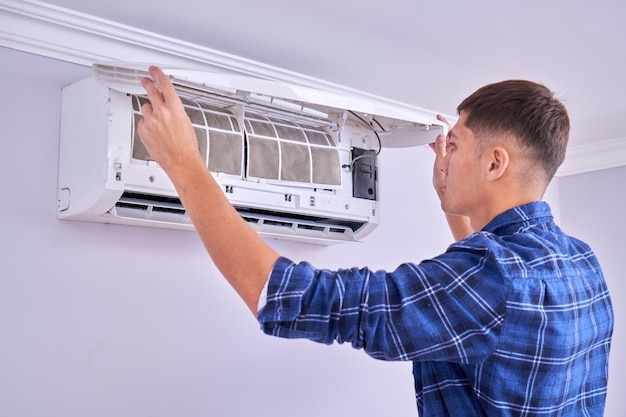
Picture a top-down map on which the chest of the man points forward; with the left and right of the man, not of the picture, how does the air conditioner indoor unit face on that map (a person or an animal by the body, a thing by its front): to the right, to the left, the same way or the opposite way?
the opposite way

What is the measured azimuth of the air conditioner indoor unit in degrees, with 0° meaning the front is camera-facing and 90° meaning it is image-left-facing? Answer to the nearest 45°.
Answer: approximately 315°

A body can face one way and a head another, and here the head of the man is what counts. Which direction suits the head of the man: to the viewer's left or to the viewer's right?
to the viewer's left

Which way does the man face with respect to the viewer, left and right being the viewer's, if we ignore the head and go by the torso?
facing away from the viewer and to the left of the viewer

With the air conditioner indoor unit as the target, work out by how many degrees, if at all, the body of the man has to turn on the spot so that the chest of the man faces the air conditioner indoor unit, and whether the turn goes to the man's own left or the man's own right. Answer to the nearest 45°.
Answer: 0° — they already face it
